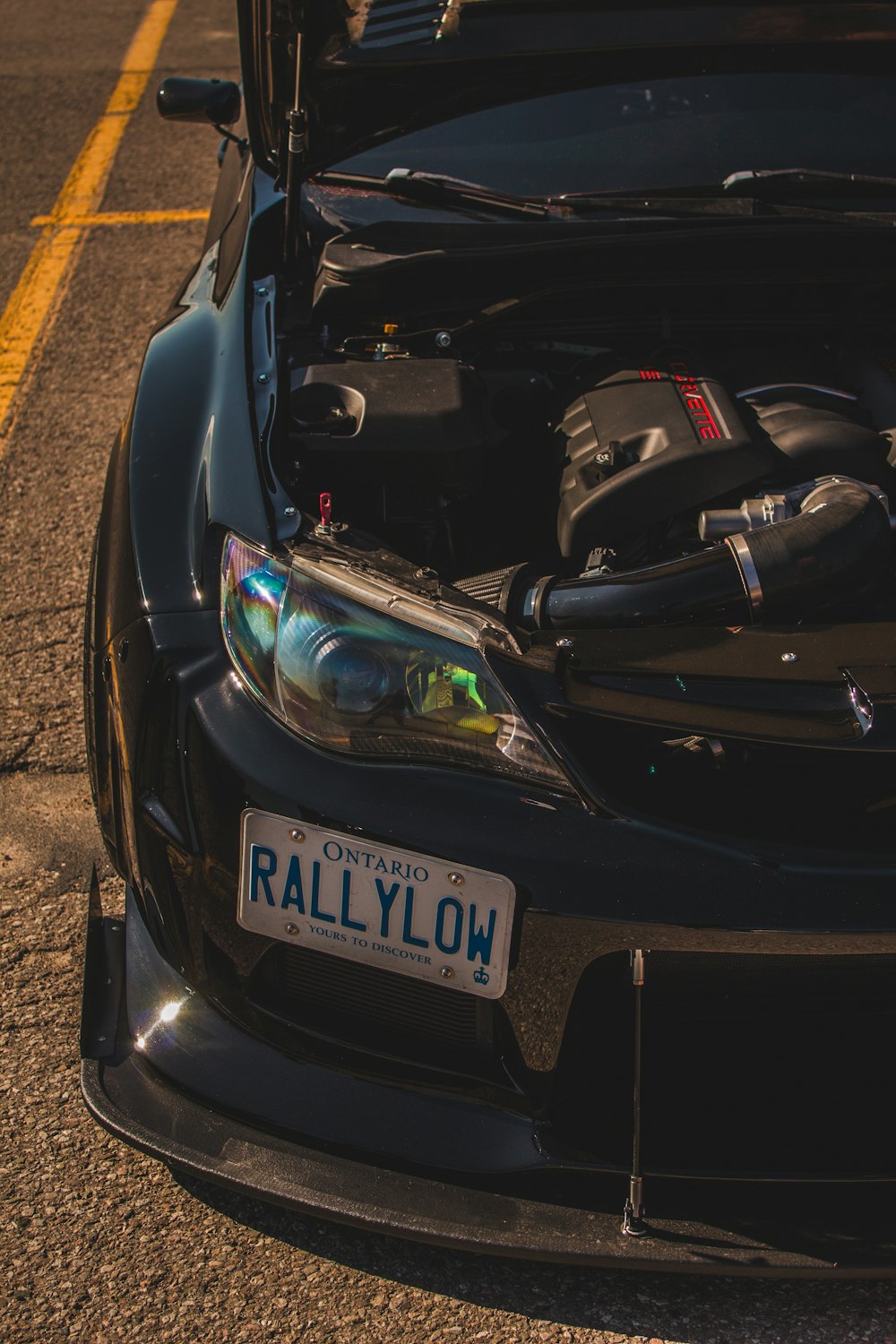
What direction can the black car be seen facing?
toward the camera
